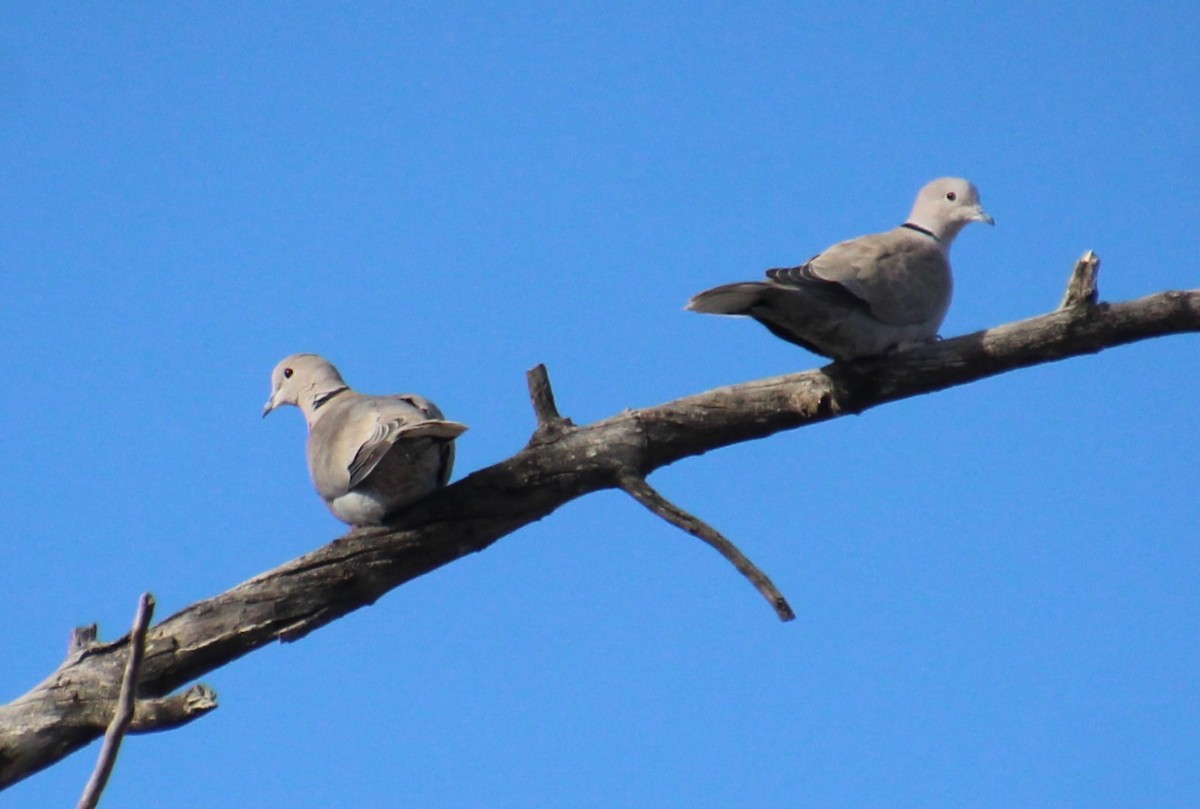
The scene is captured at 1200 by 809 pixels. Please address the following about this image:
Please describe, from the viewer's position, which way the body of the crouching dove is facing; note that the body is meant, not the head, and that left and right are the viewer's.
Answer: facing away from the viewer and to the left of the viewer

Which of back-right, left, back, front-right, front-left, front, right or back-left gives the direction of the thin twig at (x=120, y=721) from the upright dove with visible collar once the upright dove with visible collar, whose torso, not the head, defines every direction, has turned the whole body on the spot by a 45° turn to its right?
right

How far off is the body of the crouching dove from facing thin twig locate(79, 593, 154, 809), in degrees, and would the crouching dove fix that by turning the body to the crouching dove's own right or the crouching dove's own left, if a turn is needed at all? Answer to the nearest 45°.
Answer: approximately 90° to the crouching dove's own left

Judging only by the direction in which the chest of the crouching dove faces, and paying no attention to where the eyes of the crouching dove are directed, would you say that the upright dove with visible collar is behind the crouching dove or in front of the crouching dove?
behind

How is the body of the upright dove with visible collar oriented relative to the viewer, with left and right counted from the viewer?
facing to the right of the viewer

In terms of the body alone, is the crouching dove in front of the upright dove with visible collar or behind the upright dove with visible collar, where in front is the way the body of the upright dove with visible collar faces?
behind

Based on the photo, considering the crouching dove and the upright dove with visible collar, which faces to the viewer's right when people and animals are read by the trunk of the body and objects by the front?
the upright dove with visible collar

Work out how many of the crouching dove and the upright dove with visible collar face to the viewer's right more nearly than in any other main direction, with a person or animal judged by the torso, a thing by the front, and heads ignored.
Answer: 1
